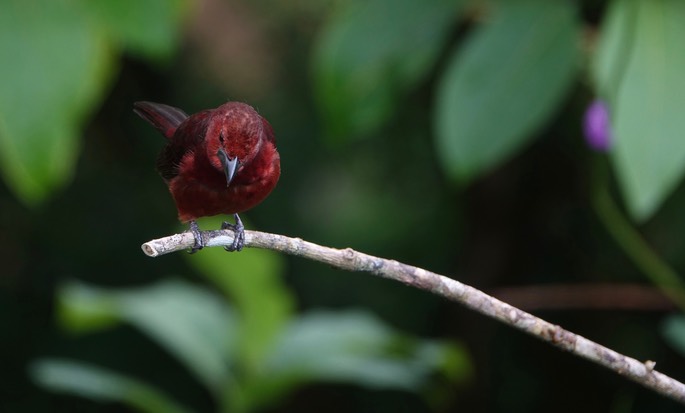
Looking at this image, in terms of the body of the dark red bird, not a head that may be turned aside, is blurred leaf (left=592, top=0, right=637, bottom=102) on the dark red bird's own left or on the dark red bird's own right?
on the dark red bird's own left

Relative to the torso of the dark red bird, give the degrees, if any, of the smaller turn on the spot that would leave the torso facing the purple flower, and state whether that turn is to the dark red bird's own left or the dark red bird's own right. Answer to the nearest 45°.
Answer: approximately 90° to the dark red bird's own left

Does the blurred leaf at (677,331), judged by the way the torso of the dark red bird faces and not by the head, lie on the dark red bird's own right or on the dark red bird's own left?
on the dark red bird's own left

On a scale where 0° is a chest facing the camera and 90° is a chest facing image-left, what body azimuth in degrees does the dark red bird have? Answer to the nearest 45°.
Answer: approximately 315°

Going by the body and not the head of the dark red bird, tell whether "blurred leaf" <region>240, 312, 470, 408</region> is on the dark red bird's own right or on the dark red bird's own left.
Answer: on the dark red bird's own left

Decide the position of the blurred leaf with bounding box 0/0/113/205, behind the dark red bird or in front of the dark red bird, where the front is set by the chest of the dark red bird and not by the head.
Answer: behind

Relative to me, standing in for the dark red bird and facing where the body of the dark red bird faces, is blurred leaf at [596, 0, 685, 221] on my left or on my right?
on my left
